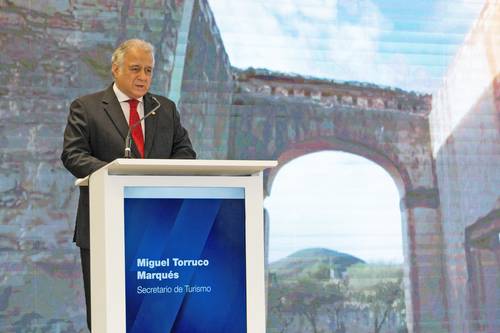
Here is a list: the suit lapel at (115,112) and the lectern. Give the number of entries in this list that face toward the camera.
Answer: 2

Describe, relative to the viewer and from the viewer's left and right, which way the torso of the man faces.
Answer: facing the viewer and to the right of the viewer

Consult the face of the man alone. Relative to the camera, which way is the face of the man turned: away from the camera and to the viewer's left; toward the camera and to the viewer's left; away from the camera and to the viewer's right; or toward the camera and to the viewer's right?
toward the camera and to the viewer's right

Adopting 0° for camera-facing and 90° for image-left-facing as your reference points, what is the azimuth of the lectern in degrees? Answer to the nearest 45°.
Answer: approximately 0°

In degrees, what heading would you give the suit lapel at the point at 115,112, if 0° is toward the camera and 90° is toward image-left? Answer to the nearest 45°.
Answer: approximately 0°
